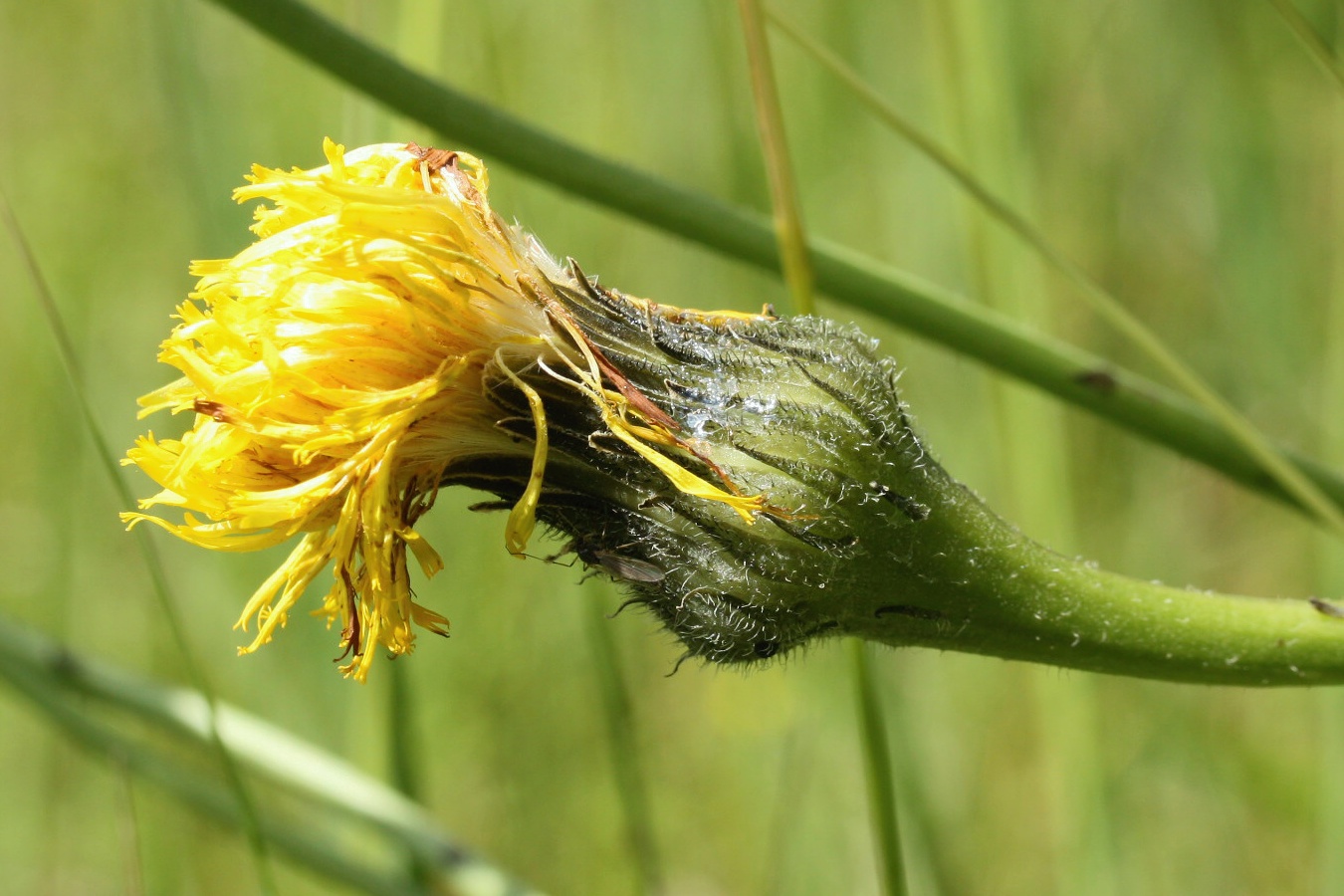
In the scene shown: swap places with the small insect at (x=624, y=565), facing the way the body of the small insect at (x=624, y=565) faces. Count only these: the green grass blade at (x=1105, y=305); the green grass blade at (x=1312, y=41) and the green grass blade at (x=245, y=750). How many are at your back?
2

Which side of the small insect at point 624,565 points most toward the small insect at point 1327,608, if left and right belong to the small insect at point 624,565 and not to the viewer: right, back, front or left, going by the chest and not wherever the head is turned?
back

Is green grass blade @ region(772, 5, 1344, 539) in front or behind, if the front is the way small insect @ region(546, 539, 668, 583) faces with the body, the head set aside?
behind

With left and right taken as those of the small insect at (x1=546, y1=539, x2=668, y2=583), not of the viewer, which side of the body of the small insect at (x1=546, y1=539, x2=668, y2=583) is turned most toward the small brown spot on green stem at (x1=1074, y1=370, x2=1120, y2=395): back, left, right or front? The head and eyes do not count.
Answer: back

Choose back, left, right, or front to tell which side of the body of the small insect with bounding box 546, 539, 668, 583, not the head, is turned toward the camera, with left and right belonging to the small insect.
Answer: left

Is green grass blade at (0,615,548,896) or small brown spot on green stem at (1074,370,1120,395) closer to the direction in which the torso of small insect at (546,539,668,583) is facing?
the green grass blade
